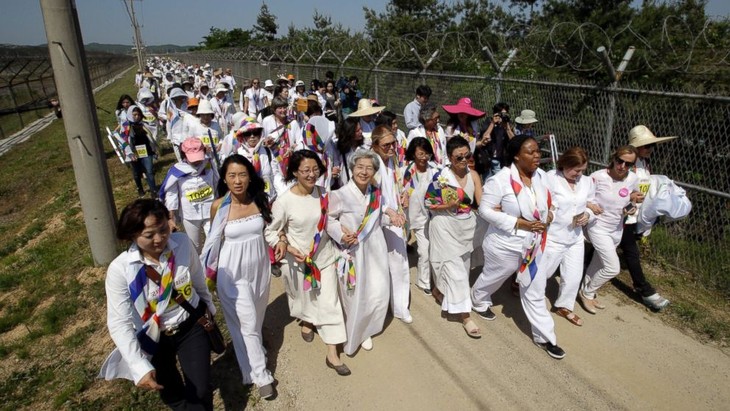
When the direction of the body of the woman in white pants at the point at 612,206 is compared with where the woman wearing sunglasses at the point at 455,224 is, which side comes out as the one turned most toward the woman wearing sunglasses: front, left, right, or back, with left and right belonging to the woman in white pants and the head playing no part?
right

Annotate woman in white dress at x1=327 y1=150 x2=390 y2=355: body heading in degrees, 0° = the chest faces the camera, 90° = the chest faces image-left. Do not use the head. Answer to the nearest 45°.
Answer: approximately 0°

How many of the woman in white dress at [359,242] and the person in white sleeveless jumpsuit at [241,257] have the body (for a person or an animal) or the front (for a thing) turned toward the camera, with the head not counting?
2

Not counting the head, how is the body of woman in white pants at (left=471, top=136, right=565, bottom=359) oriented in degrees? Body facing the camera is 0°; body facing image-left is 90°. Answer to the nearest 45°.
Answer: approximately 315°

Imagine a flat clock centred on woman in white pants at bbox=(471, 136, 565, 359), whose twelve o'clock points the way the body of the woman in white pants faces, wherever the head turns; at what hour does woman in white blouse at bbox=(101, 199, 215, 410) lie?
The woman in white blouse is roughly at 3 o'clock from the woman in white pants.

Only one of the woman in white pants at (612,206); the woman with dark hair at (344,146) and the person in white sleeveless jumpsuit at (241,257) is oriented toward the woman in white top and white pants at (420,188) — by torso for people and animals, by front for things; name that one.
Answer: the woman with dark hair

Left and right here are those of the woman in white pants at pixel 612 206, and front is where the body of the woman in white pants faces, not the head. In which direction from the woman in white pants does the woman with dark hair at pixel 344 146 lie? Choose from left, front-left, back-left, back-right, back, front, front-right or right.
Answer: back-right
